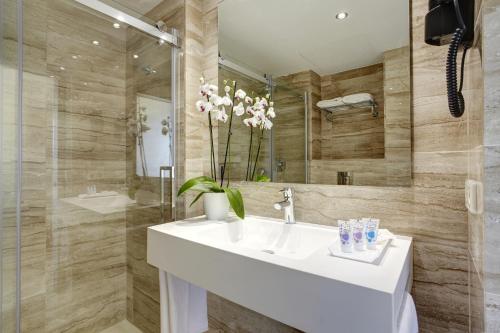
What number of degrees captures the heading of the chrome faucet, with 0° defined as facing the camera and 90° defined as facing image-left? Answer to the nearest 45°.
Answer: approximately 45°

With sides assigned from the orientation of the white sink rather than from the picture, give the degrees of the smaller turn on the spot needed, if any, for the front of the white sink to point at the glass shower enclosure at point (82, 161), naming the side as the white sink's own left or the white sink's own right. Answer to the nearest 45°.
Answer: approximately 45° to the white sink's own right

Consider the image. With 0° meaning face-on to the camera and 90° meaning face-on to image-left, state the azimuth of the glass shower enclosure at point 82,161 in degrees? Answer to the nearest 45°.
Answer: approximately 315°

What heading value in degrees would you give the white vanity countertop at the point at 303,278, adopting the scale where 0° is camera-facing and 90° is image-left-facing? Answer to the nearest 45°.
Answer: approximately 45°
